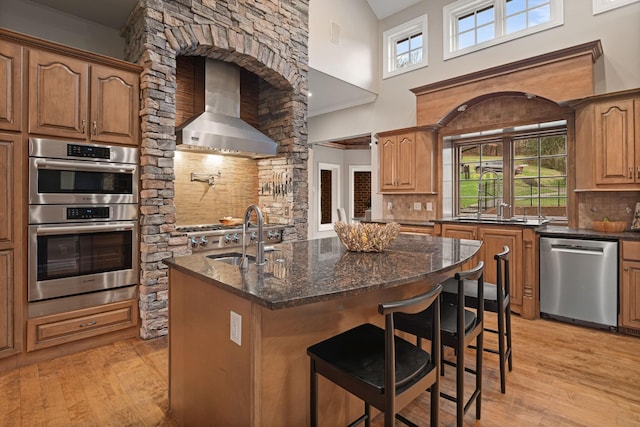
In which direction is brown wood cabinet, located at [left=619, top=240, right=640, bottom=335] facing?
toward the camera

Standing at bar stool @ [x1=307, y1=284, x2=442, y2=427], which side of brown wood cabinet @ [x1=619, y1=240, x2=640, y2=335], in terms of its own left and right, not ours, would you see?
front

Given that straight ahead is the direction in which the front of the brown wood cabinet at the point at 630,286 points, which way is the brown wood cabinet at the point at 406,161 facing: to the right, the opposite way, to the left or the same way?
the same way

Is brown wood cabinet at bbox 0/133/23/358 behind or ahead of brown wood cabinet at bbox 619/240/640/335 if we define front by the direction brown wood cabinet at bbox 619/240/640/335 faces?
ahead

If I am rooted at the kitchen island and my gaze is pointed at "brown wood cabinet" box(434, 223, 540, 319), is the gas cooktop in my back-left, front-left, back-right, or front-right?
front-left

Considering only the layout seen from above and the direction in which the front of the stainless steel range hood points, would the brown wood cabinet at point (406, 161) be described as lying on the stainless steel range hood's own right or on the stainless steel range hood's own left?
on the stainless steel range hood's own left

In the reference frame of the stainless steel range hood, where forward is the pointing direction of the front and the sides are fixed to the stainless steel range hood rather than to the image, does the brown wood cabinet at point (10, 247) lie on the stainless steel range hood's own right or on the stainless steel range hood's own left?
on the stainless steel range hood's own right

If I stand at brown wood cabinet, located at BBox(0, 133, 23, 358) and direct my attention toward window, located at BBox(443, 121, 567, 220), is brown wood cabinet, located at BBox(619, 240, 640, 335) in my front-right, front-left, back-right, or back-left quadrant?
front-right

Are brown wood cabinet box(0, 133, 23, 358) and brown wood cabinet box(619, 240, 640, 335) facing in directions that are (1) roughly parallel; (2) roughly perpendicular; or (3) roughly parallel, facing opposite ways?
roughly perpendicular
